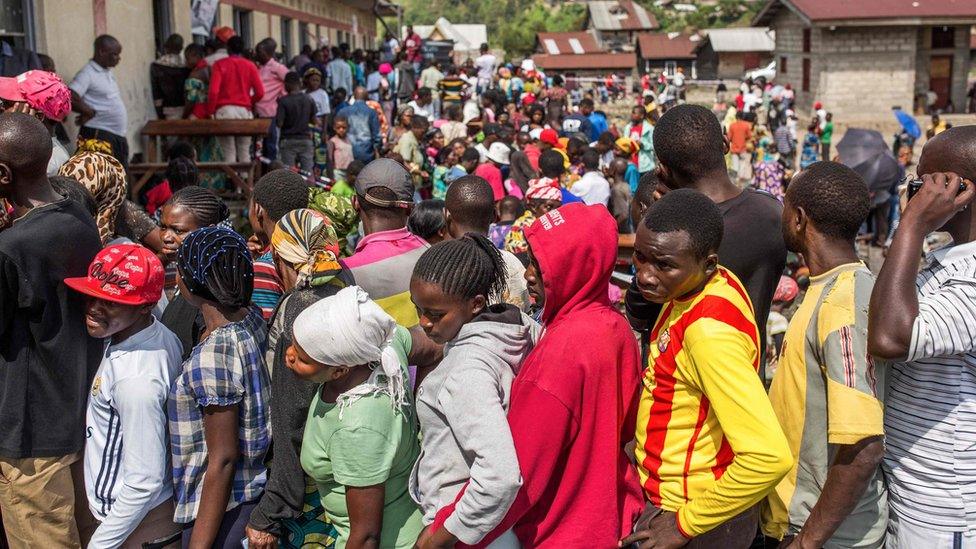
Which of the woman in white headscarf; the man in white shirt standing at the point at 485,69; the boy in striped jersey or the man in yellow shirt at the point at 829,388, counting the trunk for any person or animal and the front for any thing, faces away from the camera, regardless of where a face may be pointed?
the man in white shirt standing

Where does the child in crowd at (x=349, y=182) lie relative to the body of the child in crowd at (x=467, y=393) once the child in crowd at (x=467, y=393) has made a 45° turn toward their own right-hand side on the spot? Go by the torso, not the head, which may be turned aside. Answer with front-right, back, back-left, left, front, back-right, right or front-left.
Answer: front-right

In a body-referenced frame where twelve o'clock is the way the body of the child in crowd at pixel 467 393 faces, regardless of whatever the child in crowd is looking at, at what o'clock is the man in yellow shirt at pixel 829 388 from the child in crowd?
The man in yellow shirt is roughly at 6 o'clock from the child in crowd.

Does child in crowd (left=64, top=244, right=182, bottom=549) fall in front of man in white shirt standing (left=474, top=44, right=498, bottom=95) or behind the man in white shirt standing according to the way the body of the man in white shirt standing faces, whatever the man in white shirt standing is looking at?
behind

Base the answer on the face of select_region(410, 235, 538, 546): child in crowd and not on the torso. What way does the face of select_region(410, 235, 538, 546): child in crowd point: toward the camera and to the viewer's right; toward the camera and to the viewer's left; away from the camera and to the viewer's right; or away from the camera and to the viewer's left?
toward the camera and to the viewer's left

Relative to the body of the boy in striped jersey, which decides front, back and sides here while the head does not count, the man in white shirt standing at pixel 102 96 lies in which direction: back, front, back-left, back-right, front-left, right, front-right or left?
right

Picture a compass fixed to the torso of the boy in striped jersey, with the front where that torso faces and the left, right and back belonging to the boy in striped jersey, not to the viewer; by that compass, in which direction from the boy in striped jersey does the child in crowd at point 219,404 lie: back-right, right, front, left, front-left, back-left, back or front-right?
front-right

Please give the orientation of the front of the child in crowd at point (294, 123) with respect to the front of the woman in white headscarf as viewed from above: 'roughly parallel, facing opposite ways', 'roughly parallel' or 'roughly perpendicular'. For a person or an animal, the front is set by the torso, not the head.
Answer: roughly perpendicular

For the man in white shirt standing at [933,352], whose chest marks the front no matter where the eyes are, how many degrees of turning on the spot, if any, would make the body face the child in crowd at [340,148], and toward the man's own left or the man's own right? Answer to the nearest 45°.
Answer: approximately 45° to the man's own right

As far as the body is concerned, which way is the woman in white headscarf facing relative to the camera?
to the viewer's left

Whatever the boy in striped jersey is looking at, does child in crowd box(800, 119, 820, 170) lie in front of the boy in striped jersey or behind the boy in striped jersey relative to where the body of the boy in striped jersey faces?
behind
